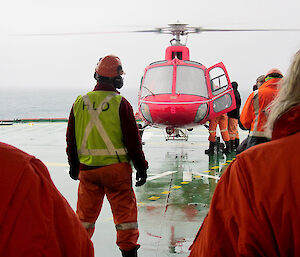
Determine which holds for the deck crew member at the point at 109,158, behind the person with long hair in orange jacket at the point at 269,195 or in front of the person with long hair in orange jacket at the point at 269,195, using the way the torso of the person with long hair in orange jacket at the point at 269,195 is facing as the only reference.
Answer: in front

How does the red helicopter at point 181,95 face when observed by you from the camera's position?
facing the viewer

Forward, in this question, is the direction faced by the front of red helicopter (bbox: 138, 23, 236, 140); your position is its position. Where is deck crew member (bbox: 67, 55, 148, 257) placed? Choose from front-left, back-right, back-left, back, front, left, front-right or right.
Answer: front

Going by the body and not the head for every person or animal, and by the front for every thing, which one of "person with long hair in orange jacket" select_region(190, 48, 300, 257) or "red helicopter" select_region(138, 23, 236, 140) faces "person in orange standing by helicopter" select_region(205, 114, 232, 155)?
the person with long hair in orange jacket

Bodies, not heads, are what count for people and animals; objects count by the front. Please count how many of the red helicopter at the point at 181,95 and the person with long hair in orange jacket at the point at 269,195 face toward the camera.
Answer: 1

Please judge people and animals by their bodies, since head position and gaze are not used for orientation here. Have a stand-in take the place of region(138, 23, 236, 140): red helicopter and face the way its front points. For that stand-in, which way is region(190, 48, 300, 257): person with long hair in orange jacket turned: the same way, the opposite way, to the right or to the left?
the opposite way

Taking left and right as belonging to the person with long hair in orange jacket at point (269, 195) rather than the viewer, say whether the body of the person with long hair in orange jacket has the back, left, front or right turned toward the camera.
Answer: back

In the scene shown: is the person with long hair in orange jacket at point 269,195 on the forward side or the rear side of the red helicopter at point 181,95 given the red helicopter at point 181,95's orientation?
on the forward side

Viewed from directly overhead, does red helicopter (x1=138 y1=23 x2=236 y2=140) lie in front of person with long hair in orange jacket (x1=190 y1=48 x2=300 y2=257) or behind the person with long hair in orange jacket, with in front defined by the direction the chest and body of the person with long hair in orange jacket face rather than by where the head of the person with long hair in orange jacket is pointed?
in front
